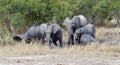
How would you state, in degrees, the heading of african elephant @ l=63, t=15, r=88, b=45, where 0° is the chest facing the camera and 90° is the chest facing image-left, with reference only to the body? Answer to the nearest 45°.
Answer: approximately 45°
